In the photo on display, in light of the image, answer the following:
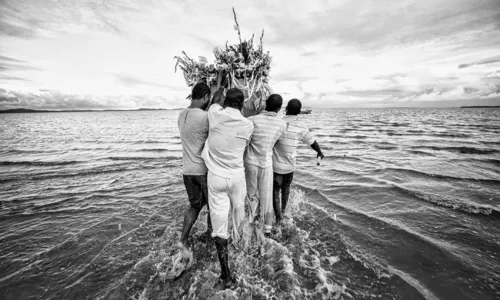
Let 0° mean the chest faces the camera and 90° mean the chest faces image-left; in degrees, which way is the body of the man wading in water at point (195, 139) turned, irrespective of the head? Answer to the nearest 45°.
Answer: approximately 225°

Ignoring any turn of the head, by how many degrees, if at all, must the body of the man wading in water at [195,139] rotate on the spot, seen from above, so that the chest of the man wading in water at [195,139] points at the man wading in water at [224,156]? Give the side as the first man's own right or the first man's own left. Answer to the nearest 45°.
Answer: approximately 90° to the first man's own right

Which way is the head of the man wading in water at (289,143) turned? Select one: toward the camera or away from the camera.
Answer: away from the camera

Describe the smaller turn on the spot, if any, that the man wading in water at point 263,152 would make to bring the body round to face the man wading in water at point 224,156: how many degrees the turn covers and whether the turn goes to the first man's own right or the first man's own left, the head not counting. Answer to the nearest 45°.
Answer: approximately 135° to the first man's own left

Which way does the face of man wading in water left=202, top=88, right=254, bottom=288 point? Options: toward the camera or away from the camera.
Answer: away from the camera

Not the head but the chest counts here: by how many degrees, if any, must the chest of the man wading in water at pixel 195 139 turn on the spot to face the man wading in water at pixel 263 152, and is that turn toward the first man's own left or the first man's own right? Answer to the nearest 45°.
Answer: approximately 45° to the first man's own right

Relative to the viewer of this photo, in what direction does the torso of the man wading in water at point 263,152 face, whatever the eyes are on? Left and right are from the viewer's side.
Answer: facing away from the viewer

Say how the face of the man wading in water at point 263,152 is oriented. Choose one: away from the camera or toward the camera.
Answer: away from the camera

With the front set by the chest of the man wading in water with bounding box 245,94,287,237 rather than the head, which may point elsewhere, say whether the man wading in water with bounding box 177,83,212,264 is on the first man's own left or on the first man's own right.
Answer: on the first man's own left
